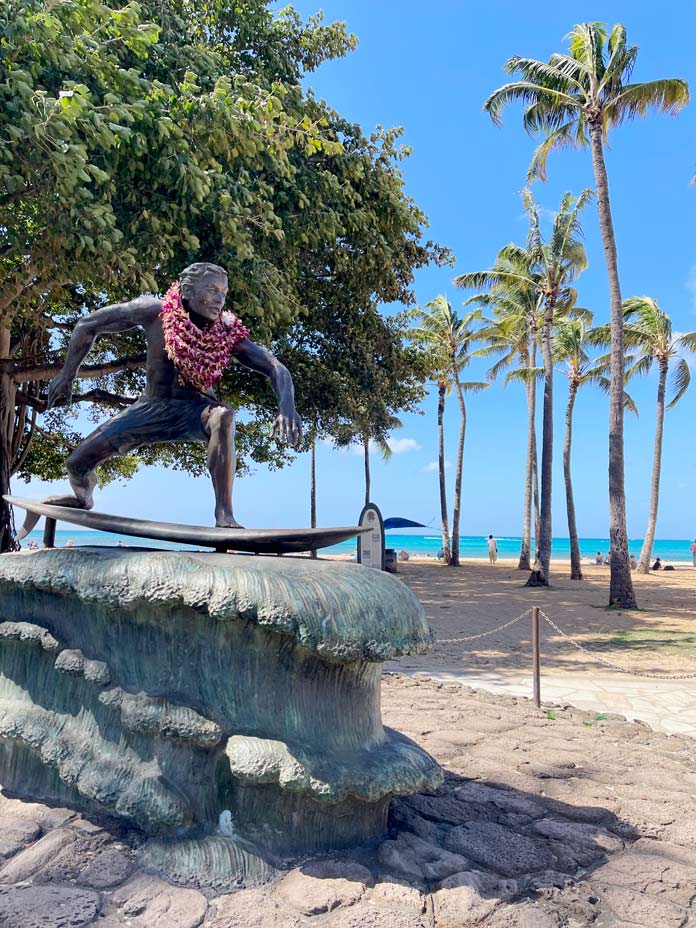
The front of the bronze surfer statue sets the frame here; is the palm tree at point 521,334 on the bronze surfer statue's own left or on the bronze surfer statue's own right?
on the bronze surfer statue's own left

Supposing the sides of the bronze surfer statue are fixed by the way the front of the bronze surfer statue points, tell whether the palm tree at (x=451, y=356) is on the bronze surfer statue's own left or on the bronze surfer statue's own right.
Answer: on the bronze surfer statue's own left

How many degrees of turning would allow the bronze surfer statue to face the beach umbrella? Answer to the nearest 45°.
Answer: approximately 135° to its left

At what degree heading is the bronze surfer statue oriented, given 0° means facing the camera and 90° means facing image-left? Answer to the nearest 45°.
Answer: approximately 315°

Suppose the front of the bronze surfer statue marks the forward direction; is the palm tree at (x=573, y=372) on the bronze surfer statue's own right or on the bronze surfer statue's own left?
on the bronze surfer statue's own left
